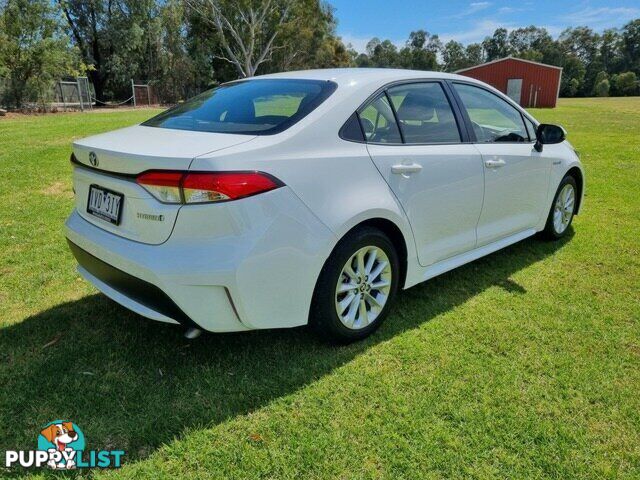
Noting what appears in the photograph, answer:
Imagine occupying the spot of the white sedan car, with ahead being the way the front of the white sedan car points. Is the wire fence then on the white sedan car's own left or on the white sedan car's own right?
on the white sedan car's own left

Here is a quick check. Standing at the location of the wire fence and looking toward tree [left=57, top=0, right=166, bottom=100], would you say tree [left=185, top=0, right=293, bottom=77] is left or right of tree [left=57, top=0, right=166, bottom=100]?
right

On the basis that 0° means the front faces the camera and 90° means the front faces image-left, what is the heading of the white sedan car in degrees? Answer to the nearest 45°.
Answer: approximately 225°

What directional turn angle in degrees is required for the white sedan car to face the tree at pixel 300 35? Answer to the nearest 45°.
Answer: approximately 45° to its left

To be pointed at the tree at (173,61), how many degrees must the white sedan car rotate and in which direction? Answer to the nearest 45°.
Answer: approximately 45° to its left

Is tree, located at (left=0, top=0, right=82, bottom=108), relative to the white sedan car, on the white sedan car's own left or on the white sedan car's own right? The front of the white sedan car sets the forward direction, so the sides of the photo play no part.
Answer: on the white sedan car's own left

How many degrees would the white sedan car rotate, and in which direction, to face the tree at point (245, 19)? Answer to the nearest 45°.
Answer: approximately 45° to its left

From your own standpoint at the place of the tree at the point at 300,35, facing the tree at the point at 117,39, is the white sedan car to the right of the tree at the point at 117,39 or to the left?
left
